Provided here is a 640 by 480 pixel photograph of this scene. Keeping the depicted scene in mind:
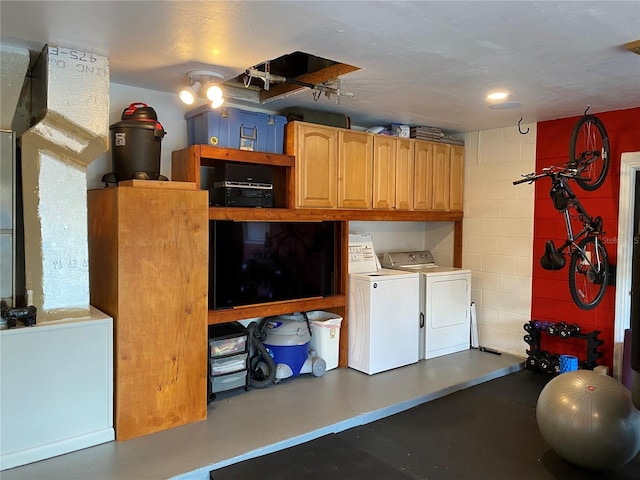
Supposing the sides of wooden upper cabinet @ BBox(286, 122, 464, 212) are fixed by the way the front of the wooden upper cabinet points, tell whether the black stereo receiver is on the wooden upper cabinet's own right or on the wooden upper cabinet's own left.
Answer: on the wooden upper cabinet's own right

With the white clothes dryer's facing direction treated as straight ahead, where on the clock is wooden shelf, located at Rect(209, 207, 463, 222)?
The wooden shelf is roughly at 3 o'clock from the white clothes dryer.

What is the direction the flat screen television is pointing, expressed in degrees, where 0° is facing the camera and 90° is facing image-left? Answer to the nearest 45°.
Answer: approximately 315°

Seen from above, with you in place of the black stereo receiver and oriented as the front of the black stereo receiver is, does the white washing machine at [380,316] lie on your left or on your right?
on your left

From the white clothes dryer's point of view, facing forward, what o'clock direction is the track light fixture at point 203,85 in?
The track light fixture is roughly at 3 o'clock from the white clothes dryer.

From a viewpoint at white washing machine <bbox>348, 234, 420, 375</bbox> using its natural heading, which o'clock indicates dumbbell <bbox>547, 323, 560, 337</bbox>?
The dumbbell is roughly at 10 o'clock from the white washing machine.

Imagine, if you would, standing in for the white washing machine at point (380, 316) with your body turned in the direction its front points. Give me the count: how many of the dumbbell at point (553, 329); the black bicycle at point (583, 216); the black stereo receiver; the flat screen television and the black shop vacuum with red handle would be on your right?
3

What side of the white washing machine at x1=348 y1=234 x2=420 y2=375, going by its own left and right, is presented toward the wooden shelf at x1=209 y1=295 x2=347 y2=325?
right

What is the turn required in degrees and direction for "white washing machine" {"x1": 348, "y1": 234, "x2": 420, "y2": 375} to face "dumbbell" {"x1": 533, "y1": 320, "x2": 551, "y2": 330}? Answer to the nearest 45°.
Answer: approximately 45° to its left

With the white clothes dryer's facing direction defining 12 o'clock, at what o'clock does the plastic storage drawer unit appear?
The plastic storage drawer unit is roughly at 3 o'clock from the white clothes dryer.
